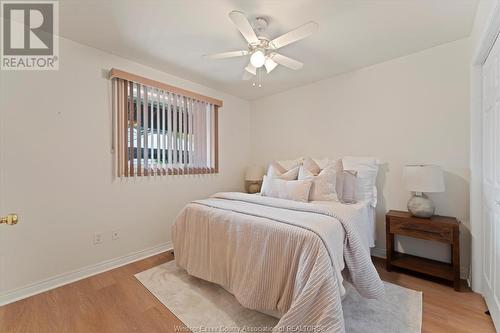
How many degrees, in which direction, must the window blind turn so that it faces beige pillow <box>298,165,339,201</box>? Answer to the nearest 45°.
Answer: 0° — it already faces it

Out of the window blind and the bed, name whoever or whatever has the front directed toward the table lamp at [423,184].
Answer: the window blind

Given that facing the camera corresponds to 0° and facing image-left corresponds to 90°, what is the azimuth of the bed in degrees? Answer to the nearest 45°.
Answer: approximately 45°

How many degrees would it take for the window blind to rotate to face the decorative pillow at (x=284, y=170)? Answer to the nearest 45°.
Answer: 0° — it already faces it

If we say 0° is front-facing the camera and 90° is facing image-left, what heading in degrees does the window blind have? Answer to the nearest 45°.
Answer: approximately 315°
